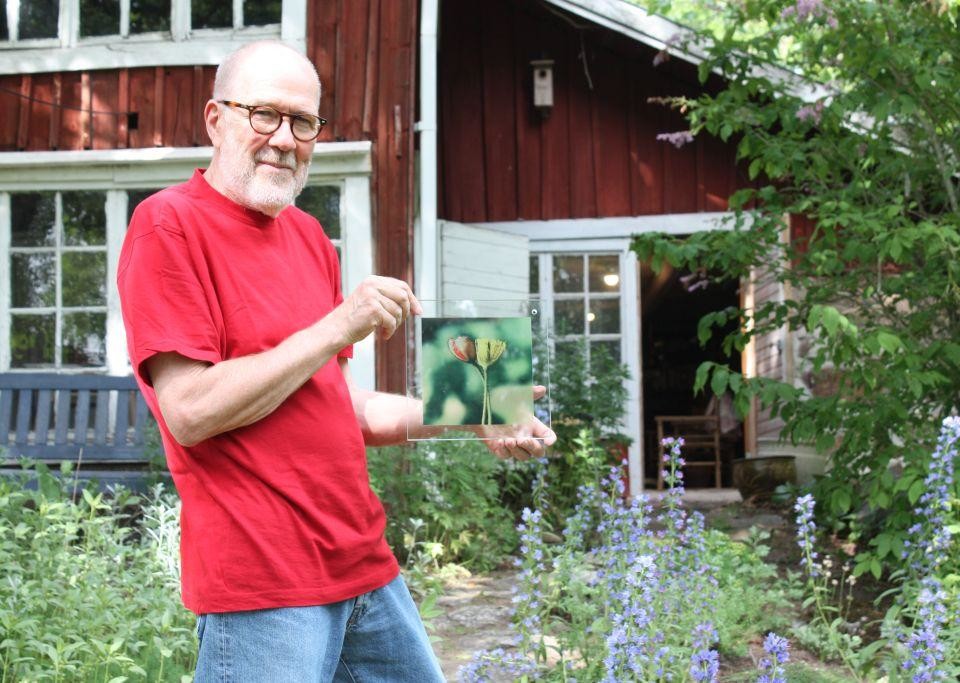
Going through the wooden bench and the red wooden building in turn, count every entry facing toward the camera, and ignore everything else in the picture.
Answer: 2

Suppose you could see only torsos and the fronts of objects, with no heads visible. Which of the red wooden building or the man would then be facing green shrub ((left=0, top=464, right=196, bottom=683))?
the red wooden building

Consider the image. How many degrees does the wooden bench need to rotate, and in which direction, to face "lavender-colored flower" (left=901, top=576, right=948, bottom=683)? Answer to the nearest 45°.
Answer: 0° — it already faces it

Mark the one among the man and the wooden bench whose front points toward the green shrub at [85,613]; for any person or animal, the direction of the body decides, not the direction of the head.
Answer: the wooden bench

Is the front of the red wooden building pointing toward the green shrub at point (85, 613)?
yes

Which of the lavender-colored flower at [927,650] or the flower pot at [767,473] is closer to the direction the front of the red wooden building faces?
the lavender-colored flower

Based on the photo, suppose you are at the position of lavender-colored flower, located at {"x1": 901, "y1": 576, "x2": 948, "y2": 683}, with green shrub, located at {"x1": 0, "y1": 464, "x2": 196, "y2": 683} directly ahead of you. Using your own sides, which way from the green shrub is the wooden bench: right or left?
right
